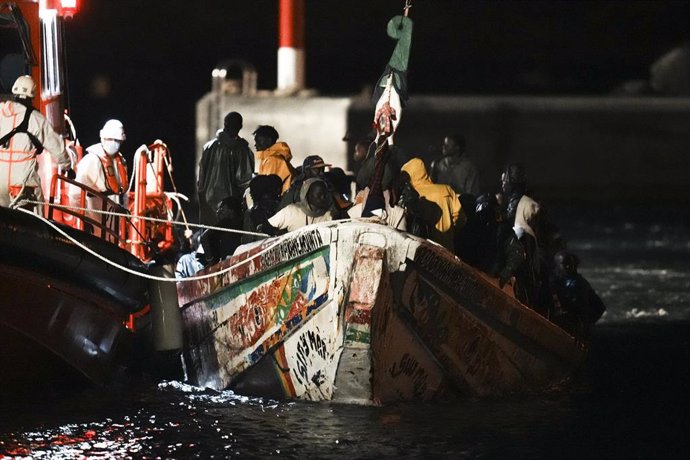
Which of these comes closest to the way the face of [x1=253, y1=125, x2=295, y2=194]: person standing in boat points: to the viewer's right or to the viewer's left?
to the viewer's left

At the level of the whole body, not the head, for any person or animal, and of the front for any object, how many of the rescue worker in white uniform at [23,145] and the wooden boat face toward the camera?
1

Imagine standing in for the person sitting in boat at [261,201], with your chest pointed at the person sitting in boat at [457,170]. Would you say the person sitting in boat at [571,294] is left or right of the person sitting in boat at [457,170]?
right

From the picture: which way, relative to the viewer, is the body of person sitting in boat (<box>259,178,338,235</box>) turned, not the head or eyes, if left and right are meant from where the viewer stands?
facing the viewer and to the right of the viewer

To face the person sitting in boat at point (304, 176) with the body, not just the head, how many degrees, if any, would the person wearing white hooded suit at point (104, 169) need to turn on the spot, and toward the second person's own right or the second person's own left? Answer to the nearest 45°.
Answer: approximately 45° to the second person's own left
